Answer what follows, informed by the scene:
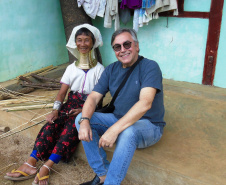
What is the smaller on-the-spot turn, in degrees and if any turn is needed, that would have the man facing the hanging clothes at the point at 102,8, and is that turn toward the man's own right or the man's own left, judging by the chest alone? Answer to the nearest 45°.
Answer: approximately 135° to the man's own right

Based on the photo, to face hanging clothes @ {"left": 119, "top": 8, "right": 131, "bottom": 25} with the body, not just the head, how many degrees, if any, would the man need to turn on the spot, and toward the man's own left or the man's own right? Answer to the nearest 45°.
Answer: approximately 135° to the man's own right

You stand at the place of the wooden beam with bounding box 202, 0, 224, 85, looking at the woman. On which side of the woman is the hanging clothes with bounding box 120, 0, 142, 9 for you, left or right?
right

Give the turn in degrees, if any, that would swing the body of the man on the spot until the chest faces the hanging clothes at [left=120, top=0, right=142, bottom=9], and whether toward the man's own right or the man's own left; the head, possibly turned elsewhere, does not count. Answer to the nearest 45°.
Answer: approximately 135° to the man's own right

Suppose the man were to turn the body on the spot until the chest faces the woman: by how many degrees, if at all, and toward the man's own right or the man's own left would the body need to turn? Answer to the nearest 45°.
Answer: approximately 90° to the man's own right

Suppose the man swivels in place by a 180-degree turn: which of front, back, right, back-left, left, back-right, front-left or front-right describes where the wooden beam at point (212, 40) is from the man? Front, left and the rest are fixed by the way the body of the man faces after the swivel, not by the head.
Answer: front

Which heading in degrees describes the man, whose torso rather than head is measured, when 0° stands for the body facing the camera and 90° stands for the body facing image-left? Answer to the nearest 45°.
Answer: approximately 45°
